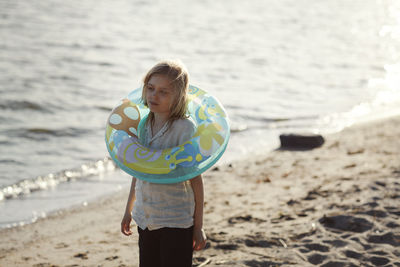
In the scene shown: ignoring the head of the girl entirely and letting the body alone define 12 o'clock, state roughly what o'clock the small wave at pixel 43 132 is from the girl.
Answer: The small wave is roughly at 4 o'clock from the girl.

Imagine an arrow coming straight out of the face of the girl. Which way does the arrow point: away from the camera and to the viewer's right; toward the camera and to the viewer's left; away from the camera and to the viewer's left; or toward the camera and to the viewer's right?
toward the camera and to the viewer's left

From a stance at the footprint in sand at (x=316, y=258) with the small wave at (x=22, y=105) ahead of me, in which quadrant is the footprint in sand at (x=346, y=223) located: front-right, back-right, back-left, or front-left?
front-right

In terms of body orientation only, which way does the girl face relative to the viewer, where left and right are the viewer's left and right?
facing the viewer and to the left of the viewer

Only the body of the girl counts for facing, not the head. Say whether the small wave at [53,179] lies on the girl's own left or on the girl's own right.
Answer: on the girl's own right

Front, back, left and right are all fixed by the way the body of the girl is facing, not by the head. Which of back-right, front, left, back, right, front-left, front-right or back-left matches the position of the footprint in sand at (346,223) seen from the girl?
back

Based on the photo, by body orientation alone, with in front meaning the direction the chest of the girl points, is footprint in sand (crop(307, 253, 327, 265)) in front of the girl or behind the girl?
behind

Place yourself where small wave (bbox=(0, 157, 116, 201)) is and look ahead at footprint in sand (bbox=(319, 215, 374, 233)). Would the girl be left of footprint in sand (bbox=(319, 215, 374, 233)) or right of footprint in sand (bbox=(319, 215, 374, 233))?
right

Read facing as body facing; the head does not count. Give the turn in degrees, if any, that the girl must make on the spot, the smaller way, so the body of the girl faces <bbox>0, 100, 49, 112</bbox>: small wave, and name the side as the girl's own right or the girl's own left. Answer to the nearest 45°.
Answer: approximately 135° to the girl's own right
